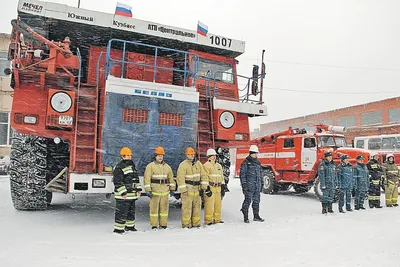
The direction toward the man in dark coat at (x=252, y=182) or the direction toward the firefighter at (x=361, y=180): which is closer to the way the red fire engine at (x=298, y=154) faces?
the firefighter

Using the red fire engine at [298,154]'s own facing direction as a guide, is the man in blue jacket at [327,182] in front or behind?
in front

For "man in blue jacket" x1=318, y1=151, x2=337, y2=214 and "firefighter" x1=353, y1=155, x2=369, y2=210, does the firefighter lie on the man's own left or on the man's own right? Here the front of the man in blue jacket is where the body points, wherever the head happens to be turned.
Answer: on the man's own left

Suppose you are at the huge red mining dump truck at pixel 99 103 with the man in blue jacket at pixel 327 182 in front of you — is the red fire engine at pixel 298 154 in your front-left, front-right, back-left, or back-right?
front-left

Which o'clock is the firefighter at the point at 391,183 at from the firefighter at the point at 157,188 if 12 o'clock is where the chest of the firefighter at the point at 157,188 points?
the firefighter at the point at 391,183 is roughly at 8 o'clock from the firefighter at the point at 157,188.

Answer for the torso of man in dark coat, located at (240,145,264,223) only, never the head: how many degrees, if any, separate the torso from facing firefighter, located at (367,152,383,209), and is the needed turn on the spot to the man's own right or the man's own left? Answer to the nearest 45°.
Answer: approximately 90° to the man's own left

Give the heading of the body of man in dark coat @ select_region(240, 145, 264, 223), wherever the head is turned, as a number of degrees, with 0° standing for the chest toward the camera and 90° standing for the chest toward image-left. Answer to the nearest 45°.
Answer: approximately 315°

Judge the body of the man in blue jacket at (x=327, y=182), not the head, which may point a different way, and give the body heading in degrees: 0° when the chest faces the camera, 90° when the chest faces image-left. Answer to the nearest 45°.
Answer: approximately 315°

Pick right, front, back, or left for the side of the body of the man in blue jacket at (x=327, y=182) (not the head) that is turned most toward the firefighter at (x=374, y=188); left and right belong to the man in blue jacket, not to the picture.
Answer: left

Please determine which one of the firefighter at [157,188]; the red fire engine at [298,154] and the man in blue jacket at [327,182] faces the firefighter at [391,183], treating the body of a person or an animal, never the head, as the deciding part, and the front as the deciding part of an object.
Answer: the red fire engine

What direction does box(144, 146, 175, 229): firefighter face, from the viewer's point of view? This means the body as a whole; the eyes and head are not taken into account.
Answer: toward the camera

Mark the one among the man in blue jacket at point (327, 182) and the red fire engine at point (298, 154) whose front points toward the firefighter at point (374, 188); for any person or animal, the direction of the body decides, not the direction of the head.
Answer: the red fire engine

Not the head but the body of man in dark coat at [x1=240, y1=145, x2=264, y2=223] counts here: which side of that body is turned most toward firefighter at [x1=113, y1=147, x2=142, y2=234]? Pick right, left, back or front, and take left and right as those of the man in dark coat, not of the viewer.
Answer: right

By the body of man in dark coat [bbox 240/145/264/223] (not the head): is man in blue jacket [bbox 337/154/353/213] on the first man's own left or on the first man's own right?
on the first man's own left

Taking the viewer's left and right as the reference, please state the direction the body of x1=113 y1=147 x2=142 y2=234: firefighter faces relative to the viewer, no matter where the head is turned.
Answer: facing the viewer and to the right of the viewer

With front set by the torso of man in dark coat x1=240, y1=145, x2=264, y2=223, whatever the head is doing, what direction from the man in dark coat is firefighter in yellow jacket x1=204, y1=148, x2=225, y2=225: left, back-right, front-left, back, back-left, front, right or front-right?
right
